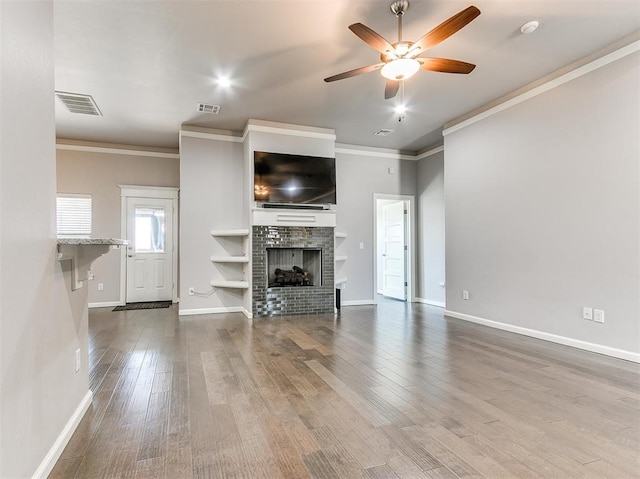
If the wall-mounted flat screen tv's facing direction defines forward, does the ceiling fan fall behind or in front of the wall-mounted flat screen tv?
in front

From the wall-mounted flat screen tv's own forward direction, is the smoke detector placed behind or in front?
in front

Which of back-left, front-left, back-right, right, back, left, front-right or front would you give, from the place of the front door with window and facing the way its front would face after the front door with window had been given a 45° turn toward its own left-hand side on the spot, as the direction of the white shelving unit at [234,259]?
front

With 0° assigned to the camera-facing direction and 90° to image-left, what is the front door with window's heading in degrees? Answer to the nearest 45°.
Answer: approximately 0°

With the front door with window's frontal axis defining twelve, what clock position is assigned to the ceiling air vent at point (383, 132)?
The ceiling air vent is roughly at 10 o'clock from the front door with window.

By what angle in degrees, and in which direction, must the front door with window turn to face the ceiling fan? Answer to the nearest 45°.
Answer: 0° — it already faces it

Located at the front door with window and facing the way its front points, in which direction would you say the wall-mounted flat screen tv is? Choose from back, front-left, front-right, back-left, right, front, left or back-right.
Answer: front-left

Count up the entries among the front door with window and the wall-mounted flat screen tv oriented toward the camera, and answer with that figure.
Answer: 2

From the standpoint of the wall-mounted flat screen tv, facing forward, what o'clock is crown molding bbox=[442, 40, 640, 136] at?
The crown molding is roughly at 10 o'clock from the wall-mounted flat screen tv.

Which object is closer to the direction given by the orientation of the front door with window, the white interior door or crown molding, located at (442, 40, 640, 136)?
the crown molding

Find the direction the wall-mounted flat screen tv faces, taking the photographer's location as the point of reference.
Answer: facing the viewer

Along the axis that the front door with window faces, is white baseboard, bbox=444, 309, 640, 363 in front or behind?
in front
